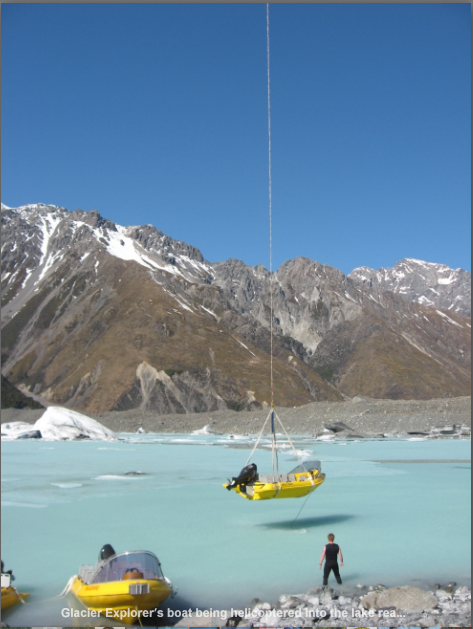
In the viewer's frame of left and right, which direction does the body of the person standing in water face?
facing away from the viewer

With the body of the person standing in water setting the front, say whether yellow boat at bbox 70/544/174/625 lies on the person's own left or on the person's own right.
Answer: on the person's own left

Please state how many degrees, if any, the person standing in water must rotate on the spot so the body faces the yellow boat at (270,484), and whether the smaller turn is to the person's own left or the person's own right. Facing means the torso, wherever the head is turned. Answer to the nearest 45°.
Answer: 0° — they already face it

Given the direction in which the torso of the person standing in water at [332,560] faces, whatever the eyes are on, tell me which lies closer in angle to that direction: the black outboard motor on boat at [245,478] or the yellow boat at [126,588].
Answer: the black outboard motor on boat

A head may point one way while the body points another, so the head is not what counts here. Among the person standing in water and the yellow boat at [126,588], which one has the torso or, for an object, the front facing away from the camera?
the person standing in water

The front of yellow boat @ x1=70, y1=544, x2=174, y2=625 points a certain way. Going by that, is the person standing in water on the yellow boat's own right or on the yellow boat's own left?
on the yellow boat's own left
